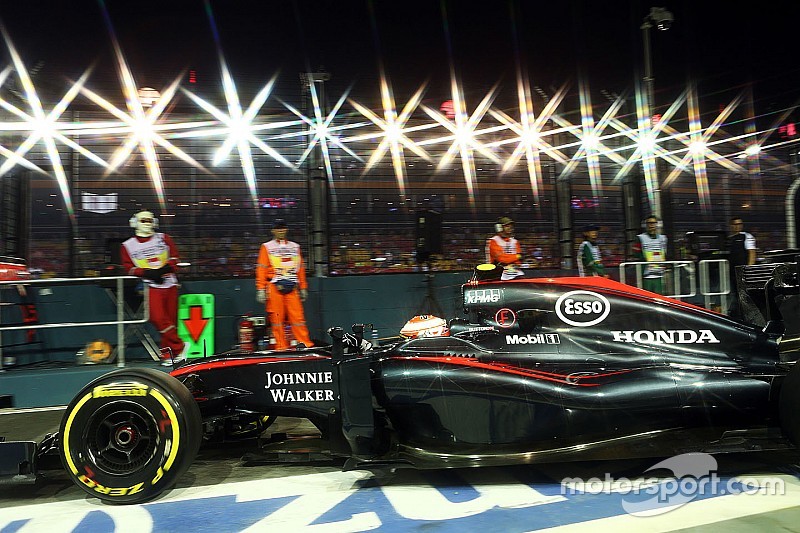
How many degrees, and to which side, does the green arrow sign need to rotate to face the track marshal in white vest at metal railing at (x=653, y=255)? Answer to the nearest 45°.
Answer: approximately 90° to its left

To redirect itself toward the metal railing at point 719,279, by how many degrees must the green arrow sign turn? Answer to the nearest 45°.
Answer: approximately 90° to its left

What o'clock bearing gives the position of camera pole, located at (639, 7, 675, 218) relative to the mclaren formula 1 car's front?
The camera pole is roughly at 4 o'clock from the mclaren formula 1 car.

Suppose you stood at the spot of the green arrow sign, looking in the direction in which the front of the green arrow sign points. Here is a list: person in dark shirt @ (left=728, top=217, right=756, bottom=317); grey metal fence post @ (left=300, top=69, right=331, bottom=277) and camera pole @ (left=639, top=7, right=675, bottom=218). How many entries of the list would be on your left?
3

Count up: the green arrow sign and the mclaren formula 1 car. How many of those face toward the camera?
1

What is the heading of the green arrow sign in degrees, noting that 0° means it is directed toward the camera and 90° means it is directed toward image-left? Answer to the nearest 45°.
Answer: approximately 0°

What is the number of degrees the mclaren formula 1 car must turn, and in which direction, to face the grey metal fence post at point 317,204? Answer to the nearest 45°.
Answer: approximately 90° to its right

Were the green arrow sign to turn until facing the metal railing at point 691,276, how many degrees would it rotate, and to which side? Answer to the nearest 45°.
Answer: approximately 90° to its left

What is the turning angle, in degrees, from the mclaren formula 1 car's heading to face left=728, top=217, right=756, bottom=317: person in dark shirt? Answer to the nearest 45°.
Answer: approximately 135° to its right

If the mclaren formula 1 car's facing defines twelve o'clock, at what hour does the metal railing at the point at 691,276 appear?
The metal railing is roughly at 4 o'clock from the mclaren formula 1 car.

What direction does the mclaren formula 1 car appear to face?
to the viewer's left

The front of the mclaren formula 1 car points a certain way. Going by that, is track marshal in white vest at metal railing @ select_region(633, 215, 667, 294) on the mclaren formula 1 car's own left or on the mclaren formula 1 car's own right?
on the mclaren formula 1 car's own right

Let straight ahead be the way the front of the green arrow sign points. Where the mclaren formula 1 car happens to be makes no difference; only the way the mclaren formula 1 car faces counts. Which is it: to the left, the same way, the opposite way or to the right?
to the right

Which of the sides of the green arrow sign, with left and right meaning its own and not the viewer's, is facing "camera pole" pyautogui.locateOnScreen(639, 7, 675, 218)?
left
